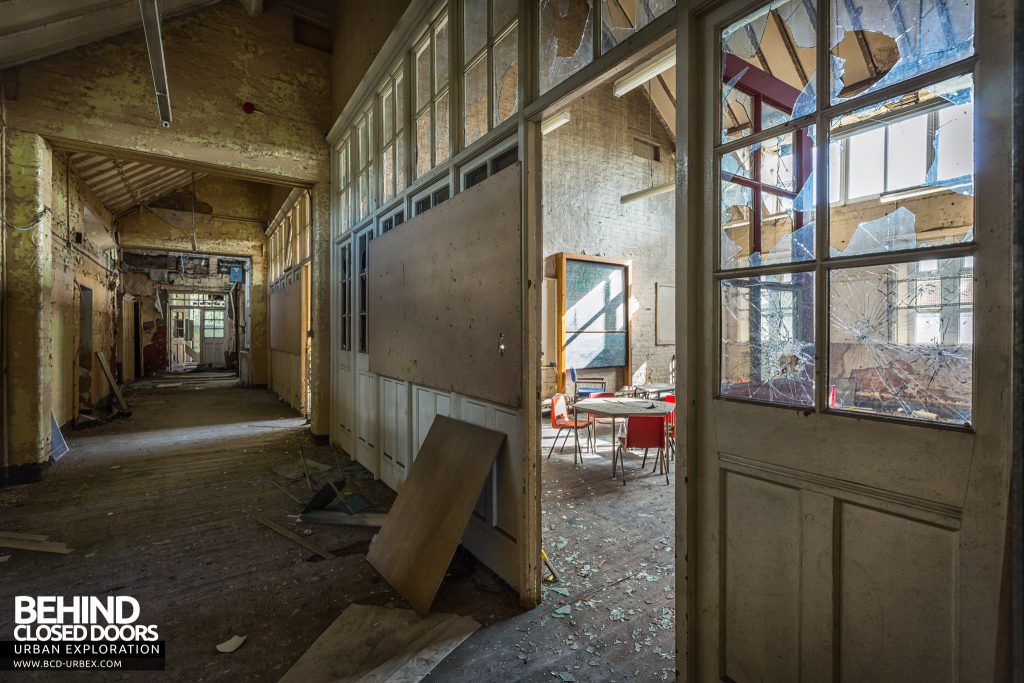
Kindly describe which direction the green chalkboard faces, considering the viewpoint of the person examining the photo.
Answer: facing the viewer and to the right of the viewer

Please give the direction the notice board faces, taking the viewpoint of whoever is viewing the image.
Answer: facing the viewer and to the left of the viewer

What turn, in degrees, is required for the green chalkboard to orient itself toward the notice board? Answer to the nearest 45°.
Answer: approximately 45° to its right

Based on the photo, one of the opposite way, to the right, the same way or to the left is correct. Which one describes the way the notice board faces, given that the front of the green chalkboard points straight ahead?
to the right

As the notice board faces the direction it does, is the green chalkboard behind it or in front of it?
behind

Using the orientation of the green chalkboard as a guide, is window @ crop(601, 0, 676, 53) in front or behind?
in front

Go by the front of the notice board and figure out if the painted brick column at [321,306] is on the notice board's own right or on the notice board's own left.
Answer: on the notice board's own right

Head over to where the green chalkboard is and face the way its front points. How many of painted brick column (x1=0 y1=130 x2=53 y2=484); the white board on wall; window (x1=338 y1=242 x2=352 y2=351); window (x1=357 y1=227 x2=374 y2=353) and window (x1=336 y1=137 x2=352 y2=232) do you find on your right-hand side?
4

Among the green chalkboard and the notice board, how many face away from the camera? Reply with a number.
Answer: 0

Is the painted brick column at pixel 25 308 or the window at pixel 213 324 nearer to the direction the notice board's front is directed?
the painted brick column

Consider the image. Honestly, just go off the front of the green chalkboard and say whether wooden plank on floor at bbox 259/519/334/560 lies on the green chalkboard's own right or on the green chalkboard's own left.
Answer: on the green chalkboard's own right
